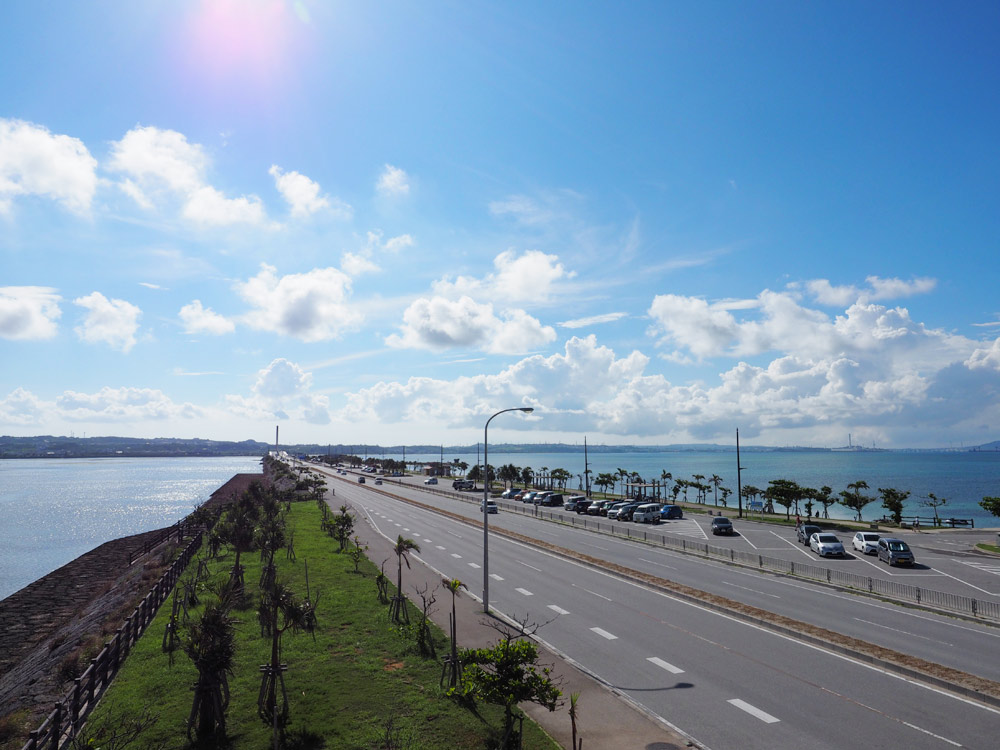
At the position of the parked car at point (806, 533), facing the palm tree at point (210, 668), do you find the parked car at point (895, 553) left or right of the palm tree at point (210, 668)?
left

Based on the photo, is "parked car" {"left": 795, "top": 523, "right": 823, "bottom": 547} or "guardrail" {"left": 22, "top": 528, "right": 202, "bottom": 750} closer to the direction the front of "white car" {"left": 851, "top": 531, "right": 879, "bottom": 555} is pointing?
the guardrail

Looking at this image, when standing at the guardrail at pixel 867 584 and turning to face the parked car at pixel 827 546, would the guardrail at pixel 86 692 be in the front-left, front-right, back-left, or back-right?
back-left

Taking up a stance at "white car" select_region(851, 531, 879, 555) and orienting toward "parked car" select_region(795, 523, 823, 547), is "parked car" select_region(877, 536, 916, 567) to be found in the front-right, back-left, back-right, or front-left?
back-left

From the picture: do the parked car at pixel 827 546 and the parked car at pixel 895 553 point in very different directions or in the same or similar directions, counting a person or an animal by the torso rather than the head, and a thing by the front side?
same or similar directions

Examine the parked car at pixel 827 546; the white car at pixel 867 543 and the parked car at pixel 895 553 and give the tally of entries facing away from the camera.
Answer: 0

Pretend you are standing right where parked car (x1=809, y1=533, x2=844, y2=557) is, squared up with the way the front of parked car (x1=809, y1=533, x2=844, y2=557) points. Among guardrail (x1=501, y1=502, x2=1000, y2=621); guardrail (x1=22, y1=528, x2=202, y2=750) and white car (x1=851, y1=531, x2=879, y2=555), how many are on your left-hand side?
1

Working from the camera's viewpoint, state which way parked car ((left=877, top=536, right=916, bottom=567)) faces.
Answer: facing the viewer and to the right of the viewer

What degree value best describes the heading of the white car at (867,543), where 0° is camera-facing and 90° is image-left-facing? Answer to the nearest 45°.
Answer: approximately 315°

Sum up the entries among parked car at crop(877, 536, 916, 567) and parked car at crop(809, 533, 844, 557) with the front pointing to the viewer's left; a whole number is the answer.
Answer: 0

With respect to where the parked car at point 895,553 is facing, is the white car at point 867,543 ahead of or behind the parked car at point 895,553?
behind

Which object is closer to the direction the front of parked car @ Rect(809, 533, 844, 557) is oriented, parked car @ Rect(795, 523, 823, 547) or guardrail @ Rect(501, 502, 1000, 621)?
the guardrail

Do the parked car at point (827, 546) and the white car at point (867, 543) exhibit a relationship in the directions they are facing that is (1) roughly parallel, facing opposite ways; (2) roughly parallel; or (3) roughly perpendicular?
roughly parallel

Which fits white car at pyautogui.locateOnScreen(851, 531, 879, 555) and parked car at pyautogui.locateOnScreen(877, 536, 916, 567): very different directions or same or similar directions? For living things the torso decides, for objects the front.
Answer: same or similar directions
